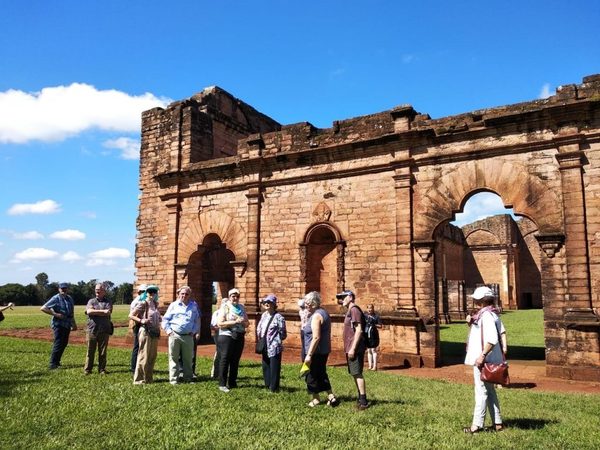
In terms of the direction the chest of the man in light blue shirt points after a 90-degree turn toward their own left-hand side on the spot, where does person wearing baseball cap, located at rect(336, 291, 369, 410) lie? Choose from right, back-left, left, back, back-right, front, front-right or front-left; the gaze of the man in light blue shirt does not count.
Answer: front-right

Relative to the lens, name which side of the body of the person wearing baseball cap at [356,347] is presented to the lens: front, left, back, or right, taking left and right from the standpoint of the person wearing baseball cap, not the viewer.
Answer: left

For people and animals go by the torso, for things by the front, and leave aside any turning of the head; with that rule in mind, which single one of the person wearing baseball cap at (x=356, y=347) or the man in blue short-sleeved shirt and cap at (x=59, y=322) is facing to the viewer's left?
the person wearing baseball cap

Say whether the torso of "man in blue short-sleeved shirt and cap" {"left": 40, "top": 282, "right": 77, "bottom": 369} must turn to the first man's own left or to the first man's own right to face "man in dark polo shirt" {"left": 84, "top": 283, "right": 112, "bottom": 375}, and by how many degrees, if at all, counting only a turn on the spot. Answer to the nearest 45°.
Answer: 0° — they already face them

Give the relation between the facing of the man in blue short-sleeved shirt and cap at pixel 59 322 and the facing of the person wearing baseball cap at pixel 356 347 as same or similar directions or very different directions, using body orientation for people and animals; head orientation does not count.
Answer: very different directions

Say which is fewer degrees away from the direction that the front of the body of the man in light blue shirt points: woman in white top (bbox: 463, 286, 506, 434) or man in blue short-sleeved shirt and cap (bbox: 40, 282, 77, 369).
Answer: the woman in white top

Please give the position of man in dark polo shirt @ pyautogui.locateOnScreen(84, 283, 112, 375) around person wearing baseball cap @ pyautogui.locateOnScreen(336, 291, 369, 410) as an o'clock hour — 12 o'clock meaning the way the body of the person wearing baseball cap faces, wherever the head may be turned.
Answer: The man in dark polo shirt is roughly at 1 o'clock from the person wearing baseball cap.

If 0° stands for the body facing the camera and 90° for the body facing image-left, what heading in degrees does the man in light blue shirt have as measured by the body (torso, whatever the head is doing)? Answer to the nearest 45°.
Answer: approximately 0°

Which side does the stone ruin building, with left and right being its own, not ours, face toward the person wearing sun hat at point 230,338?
front

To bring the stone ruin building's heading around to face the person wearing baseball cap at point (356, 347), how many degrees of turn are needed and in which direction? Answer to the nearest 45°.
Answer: approximately 45° to its left

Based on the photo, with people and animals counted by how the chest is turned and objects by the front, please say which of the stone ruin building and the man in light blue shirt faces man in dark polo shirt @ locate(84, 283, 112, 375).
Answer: the stone ruin building

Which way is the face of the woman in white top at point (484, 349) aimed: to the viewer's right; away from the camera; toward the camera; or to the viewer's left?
to the viewer's left

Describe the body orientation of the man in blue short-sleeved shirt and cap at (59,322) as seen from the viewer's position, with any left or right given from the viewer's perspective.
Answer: facing the viewer and to the right of the viewer

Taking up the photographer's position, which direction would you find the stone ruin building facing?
facing the viewer and to the left of the viewer
